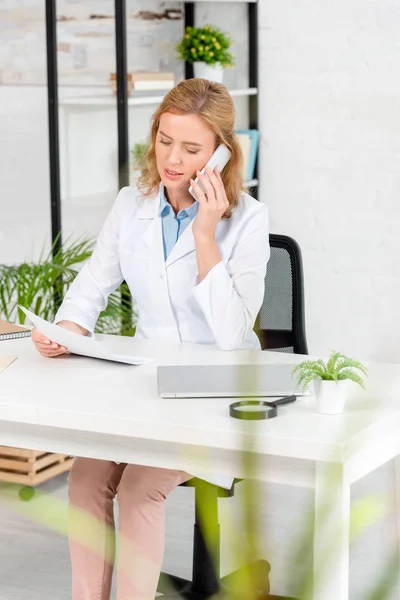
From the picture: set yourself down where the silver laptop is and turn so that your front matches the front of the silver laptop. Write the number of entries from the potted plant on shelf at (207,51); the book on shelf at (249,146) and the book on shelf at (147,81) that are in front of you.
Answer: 3

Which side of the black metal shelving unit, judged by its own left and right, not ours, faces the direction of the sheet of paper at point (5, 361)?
front

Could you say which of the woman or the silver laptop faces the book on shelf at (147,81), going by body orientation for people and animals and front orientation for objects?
the silver laptop

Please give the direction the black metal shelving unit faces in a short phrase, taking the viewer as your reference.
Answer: facing the viewer

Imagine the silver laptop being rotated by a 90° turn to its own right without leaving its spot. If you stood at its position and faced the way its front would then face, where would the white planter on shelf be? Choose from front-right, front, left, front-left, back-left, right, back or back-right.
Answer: left

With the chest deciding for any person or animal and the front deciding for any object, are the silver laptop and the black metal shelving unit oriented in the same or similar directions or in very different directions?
very different directions

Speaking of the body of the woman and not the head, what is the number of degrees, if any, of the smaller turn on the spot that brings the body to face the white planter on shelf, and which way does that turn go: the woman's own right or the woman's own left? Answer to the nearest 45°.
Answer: approximately 135° to the woman's own right

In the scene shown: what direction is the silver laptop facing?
away from the camera

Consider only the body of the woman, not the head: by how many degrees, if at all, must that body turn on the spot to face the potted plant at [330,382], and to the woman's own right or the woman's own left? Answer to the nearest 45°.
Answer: approximately 45° to the woman's own left

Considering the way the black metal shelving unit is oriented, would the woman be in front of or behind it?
in front

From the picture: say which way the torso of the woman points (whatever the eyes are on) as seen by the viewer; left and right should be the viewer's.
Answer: facing the viewer and to the left of the viewer

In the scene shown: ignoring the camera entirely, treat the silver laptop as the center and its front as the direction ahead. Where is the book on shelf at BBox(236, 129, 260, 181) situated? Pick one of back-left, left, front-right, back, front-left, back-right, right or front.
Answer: front

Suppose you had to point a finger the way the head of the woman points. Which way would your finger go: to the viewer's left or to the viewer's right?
to the viewer's left
